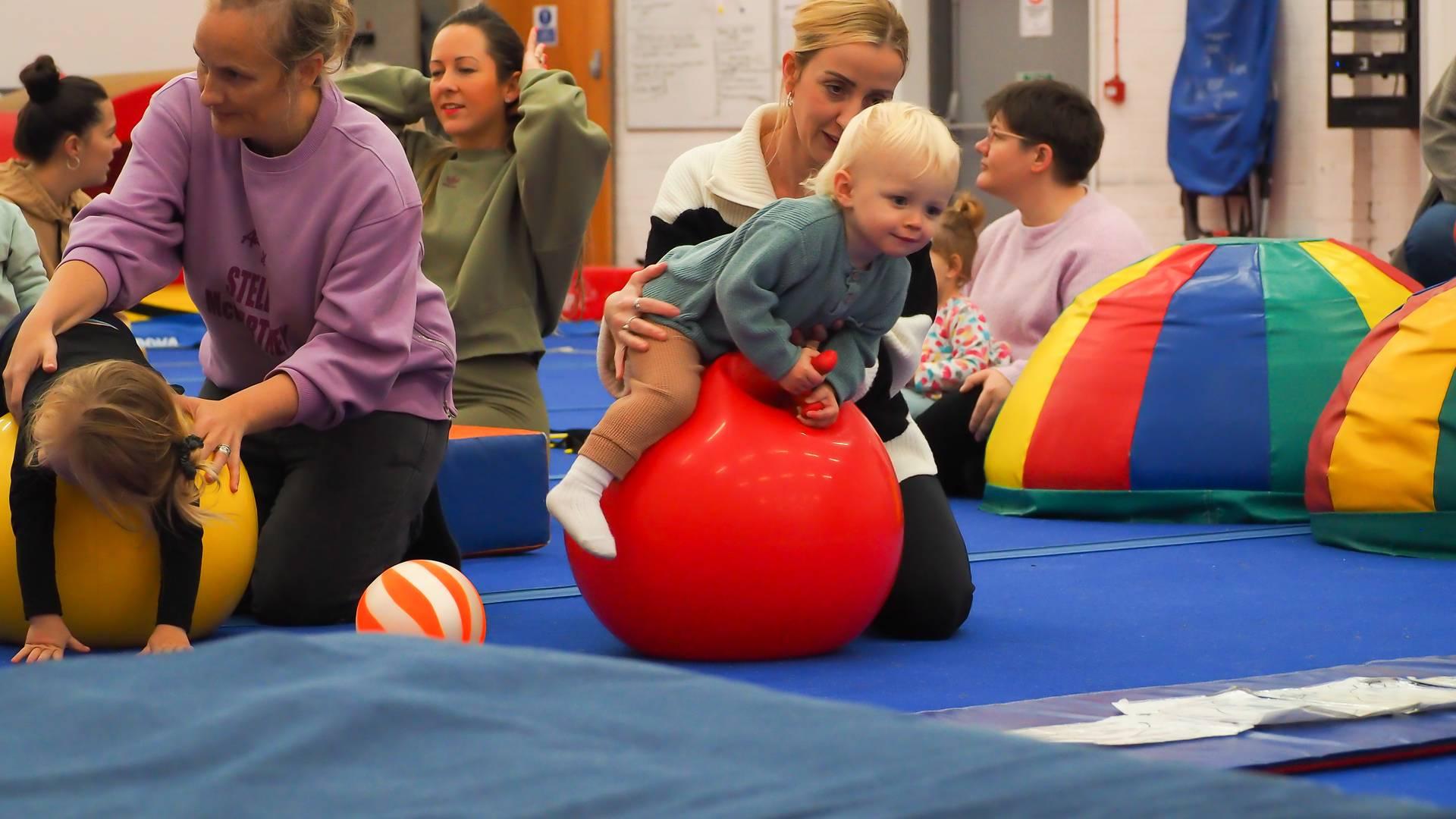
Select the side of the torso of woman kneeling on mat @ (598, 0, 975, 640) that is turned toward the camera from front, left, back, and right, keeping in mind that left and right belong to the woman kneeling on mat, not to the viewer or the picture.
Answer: front

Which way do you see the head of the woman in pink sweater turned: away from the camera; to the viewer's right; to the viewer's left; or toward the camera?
to the viewer's left

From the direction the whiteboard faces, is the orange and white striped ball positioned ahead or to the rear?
ahead

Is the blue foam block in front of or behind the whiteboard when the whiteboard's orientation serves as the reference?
in front

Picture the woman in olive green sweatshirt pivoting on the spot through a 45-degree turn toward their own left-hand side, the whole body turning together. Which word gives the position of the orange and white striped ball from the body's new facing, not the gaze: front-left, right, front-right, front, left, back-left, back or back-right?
front

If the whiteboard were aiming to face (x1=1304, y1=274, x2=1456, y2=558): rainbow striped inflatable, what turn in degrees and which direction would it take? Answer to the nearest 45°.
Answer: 0° — it already faces it

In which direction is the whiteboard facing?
toward the camera

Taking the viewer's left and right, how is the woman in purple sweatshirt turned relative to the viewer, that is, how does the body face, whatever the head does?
facing the viewer and to the left of the viewer

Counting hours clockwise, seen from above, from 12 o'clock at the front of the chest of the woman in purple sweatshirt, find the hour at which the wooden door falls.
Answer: The wooden door is roughly at 5 o'clock from the woman in purple sweatshirt.

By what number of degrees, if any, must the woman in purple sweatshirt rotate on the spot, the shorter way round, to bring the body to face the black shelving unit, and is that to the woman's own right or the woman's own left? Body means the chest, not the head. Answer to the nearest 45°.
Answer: approximately 180°

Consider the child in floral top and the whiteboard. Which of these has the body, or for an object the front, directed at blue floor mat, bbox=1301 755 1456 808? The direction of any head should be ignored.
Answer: the whiteboard

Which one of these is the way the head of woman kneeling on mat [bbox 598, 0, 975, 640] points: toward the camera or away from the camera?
toward the camera
